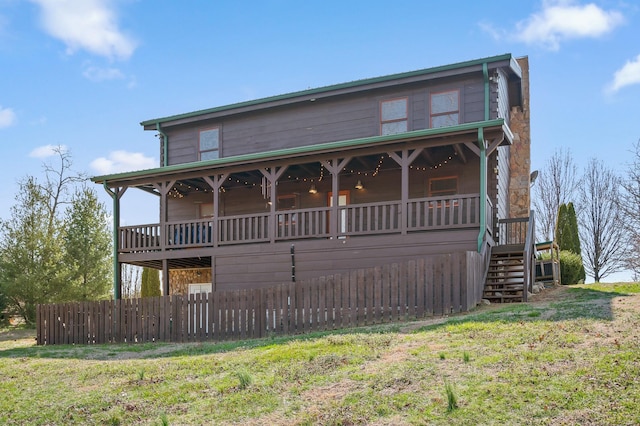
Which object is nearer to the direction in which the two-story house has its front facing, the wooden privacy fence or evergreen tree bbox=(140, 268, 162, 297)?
the wooden privacy fence

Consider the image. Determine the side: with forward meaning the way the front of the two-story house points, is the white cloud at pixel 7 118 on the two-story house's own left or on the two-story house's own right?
on the two-story house's own right

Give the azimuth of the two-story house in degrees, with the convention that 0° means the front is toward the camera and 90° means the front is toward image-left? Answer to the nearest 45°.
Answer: approximately 45°

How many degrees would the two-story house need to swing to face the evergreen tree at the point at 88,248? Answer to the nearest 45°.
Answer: approximately 90° to its right

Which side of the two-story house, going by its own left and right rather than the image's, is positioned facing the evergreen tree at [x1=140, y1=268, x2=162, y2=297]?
right
